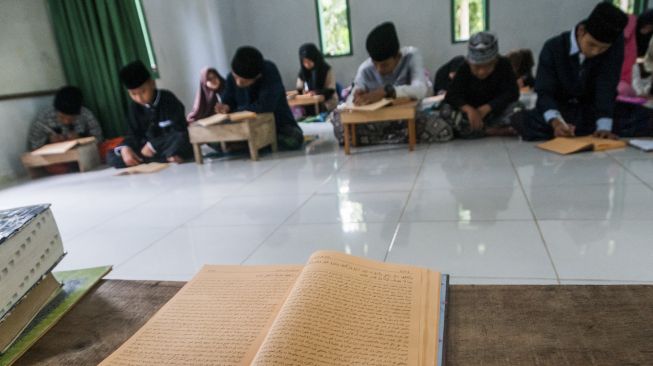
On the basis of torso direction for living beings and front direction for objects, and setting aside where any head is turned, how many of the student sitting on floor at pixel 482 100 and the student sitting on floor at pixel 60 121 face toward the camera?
2

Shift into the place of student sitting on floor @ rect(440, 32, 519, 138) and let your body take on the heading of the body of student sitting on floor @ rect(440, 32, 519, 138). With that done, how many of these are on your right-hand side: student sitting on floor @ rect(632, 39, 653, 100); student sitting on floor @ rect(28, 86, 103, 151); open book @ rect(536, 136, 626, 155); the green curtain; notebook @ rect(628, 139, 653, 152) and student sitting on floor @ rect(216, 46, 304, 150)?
3

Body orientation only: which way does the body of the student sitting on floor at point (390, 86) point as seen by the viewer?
toward the camera

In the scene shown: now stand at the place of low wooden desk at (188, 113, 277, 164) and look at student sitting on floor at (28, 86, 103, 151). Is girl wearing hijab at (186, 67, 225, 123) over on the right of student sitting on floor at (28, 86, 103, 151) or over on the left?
right

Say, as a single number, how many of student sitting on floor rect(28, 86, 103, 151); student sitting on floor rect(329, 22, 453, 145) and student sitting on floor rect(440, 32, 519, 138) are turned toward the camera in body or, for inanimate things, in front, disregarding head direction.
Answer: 3

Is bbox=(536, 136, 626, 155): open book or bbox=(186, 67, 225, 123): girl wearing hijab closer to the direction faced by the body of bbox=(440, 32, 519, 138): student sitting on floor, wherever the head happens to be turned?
the open book

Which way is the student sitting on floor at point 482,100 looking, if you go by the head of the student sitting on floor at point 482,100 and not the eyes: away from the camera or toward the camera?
toward the camera

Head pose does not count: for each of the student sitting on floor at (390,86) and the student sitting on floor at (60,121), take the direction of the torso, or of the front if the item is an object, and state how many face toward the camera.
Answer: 2

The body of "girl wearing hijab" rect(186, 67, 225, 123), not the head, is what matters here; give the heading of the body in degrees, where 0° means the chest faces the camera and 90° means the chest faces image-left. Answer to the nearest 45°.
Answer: approximately 315°

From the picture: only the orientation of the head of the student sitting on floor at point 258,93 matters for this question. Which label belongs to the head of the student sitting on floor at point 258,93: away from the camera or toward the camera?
toward the camera

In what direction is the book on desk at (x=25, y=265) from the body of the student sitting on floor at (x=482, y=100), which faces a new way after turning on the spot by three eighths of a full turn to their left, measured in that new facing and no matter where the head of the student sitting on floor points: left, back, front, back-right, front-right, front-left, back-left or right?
back-right

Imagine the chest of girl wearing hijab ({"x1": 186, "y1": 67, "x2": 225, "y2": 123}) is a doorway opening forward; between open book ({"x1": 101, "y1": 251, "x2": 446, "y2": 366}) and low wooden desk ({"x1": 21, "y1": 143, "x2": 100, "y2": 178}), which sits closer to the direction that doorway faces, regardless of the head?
the open book

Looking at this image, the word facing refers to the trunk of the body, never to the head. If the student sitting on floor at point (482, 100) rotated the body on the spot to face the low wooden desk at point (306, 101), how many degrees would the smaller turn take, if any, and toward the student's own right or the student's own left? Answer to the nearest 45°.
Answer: approximately 135° to the student's own right

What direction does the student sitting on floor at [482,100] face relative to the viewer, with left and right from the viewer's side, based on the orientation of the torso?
facing the viewer

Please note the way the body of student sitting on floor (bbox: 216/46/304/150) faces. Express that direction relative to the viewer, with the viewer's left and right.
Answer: facing the viewer and to the left of the viewer

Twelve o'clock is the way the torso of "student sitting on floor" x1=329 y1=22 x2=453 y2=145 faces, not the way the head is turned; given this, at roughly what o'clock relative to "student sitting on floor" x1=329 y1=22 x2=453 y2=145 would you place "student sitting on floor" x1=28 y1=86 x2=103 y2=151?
"student sitting on floor" x1=28 y1=86 x2=103 y2=151 is roughly at 3 o'clock from "student sitting on floor" x1=329 y1=22 x2=453 y2=145.
